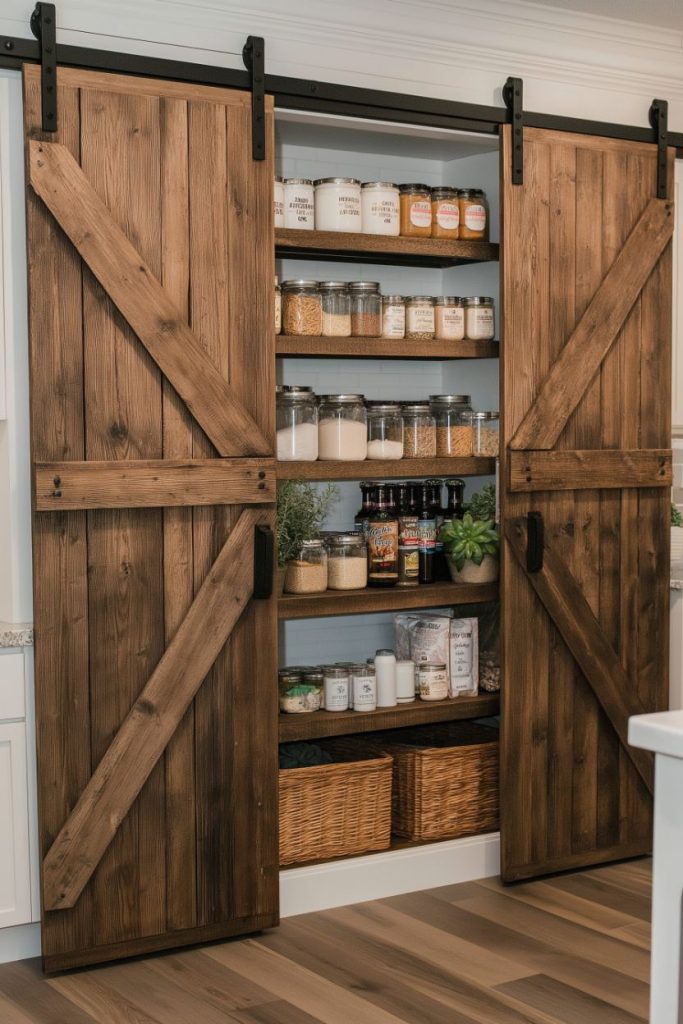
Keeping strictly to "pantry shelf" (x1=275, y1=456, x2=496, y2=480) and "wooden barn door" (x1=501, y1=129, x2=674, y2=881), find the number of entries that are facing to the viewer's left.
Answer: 0

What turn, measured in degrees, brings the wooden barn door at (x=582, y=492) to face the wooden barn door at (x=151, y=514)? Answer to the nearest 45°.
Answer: approximately 90° to its right

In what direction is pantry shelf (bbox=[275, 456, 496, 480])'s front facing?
toward the camera

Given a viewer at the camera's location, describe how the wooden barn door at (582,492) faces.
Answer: facing the viewer and to the right of the viewer

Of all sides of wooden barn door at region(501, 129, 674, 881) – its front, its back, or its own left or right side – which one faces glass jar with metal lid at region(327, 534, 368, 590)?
right
